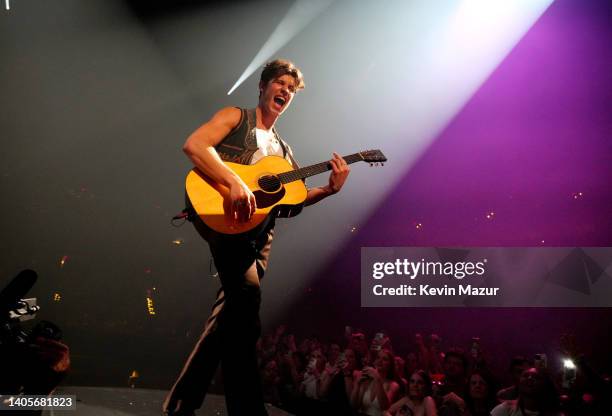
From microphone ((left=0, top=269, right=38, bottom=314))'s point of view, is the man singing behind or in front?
in front

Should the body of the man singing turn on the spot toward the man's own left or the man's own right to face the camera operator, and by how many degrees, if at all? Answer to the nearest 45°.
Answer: approximately 90° to the man's own right

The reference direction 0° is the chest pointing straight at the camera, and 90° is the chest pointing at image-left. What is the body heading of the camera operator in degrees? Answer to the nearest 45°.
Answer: approximately 270°

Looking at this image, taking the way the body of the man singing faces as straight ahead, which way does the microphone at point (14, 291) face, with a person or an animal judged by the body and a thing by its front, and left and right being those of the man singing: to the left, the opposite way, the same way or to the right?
to the left

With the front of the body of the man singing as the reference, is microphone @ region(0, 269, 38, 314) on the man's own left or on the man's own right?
on the man's own right

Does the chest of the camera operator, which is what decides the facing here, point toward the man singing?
yes

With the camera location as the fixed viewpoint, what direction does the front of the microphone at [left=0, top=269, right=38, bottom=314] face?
facing to the right of the viewer
